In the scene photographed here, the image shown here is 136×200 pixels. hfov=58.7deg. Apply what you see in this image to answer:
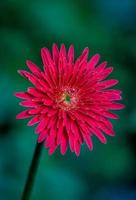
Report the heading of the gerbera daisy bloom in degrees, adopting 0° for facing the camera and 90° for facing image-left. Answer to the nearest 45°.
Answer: approximately 0°
